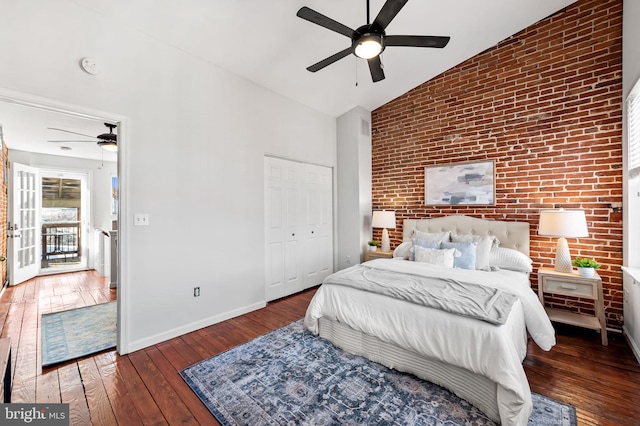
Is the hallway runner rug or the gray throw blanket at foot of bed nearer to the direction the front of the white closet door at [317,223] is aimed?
the gray throw blanket at foot of bed

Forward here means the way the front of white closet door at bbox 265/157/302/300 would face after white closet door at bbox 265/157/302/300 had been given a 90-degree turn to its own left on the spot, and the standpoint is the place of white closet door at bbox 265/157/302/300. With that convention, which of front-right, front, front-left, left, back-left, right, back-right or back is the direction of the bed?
right

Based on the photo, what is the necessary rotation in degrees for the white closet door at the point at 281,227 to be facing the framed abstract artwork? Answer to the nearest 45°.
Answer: approximately 45° to its left

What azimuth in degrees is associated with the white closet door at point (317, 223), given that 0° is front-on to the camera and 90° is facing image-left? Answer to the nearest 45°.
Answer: approximately 315°

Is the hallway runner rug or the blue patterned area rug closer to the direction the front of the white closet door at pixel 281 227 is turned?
the blue patterned area rug

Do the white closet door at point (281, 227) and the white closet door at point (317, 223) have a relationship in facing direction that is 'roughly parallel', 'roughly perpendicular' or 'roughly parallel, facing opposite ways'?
roughly parallel

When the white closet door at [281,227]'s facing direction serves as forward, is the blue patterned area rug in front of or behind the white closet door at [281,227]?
in front

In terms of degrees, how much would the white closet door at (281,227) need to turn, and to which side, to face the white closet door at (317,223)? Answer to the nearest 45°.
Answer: approximately 90° to its left

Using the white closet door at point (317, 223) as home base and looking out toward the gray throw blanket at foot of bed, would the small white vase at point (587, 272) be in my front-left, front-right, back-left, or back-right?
front-left

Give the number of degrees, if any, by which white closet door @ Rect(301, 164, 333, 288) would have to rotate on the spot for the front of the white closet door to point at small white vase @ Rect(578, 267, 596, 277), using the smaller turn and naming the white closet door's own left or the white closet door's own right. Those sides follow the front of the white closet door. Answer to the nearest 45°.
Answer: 0° — it already faces it

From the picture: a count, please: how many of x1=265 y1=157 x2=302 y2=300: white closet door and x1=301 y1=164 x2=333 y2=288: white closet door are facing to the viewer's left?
0

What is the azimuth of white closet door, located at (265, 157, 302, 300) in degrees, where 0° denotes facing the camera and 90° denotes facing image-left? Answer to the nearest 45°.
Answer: approximately 315°

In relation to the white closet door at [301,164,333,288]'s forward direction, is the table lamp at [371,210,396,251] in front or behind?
in front

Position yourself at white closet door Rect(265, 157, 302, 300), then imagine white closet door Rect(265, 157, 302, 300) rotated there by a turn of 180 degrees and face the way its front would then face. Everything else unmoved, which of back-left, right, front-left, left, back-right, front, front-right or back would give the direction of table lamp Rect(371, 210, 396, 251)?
back-right
